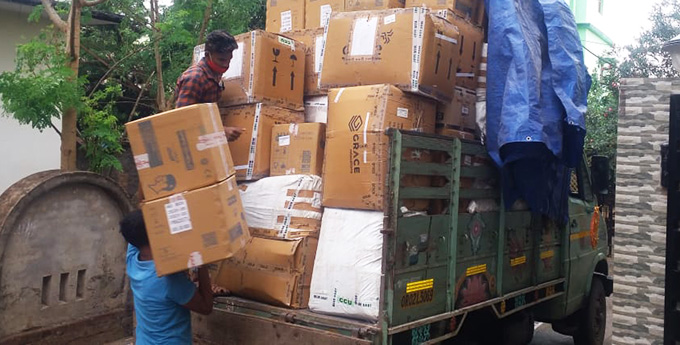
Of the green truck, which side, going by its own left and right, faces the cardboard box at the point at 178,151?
back

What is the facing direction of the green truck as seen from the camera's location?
facing away from the viewer and to the right of the viewer

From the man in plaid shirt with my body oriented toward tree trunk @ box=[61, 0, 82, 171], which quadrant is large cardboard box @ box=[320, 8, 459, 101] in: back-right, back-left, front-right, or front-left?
back-right

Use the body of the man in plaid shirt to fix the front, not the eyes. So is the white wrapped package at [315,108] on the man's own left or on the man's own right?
on the man's own left

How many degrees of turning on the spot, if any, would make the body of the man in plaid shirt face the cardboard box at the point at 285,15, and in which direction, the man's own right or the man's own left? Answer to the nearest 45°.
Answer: approximately 90° to the man's own left
